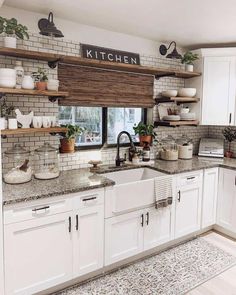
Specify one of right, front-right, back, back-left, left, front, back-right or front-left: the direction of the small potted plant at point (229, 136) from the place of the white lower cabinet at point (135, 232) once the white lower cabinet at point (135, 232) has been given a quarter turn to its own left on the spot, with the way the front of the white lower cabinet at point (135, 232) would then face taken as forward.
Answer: front

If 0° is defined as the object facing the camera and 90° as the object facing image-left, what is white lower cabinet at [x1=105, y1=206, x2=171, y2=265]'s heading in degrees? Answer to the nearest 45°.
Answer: approximately 315°

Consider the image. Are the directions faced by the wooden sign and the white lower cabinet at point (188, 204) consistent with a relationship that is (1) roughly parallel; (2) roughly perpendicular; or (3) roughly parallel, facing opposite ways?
roughly parallel

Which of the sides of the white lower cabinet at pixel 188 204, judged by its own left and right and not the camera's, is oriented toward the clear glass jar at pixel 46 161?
right

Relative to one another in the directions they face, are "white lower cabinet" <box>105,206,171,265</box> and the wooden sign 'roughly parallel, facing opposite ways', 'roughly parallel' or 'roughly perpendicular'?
roughly parallel

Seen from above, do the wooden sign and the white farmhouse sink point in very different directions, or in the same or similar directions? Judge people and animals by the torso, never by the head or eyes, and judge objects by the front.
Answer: same or similar directions

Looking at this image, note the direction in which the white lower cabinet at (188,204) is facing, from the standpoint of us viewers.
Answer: facing the viewer and to the right of the viewer

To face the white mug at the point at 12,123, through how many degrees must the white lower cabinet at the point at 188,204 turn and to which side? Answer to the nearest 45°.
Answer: approximately 90° to its right

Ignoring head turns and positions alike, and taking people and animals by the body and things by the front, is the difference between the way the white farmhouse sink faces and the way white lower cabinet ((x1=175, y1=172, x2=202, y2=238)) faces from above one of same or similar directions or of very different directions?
same or similar directions

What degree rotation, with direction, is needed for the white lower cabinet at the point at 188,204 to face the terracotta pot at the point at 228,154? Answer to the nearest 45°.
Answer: approximately 90° to its left

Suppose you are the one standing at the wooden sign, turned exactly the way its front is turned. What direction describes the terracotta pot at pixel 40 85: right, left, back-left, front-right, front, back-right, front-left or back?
right
